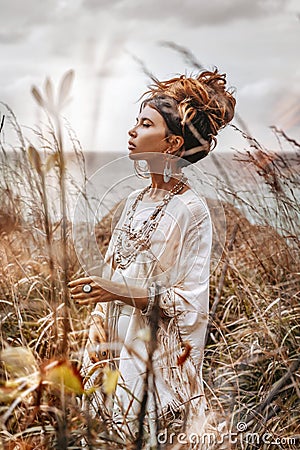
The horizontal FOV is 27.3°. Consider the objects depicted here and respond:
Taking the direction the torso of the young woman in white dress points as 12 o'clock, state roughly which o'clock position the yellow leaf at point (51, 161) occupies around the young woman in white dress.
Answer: The yellow leaf is roughly at 11 o'clock from the young woman in white dress.

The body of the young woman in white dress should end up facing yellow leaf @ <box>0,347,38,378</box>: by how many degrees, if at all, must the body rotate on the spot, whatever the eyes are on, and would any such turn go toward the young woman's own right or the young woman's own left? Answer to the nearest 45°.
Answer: approximately 45° to the young woman's own left

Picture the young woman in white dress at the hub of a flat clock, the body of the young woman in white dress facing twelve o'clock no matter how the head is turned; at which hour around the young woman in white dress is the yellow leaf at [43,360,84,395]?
The yellow leaf is roughly at 11 o'clock from the young woman in white dress.

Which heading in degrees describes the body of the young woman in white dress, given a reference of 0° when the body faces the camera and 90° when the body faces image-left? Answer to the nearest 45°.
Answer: approximately 45°
